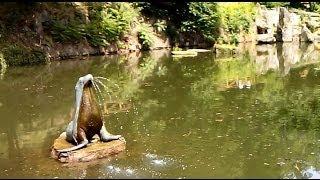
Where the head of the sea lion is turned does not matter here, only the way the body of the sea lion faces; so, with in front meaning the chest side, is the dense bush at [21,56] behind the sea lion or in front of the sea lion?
behind
